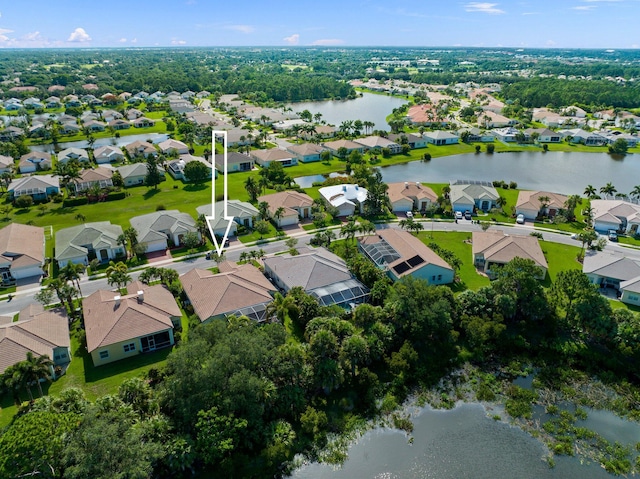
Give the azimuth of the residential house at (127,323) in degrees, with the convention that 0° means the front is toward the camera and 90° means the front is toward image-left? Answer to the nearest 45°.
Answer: approximately 180°

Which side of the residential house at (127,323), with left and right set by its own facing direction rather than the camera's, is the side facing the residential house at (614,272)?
right

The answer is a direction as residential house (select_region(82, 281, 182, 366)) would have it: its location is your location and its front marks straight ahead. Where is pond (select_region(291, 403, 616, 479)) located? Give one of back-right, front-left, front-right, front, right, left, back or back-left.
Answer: back-right

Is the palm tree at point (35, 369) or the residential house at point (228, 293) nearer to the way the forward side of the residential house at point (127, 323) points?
the residential house

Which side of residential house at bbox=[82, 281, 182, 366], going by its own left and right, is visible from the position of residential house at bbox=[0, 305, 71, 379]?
left

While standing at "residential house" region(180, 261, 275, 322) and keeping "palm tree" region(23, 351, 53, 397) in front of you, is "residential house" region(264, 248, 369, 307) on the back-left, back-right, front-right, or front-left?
back-left

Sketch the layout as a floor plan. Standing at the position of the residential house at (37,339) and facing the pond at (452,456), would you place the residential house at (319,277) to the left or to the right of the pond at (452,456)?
left

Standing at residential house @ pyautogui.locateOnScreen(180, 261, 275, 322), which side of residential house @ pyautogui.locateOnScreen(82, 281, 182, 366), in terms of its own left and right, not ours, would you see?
right

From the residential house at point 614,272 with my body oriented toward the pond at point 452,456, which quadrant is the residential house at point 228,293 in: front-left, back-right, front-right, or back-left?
front-right
